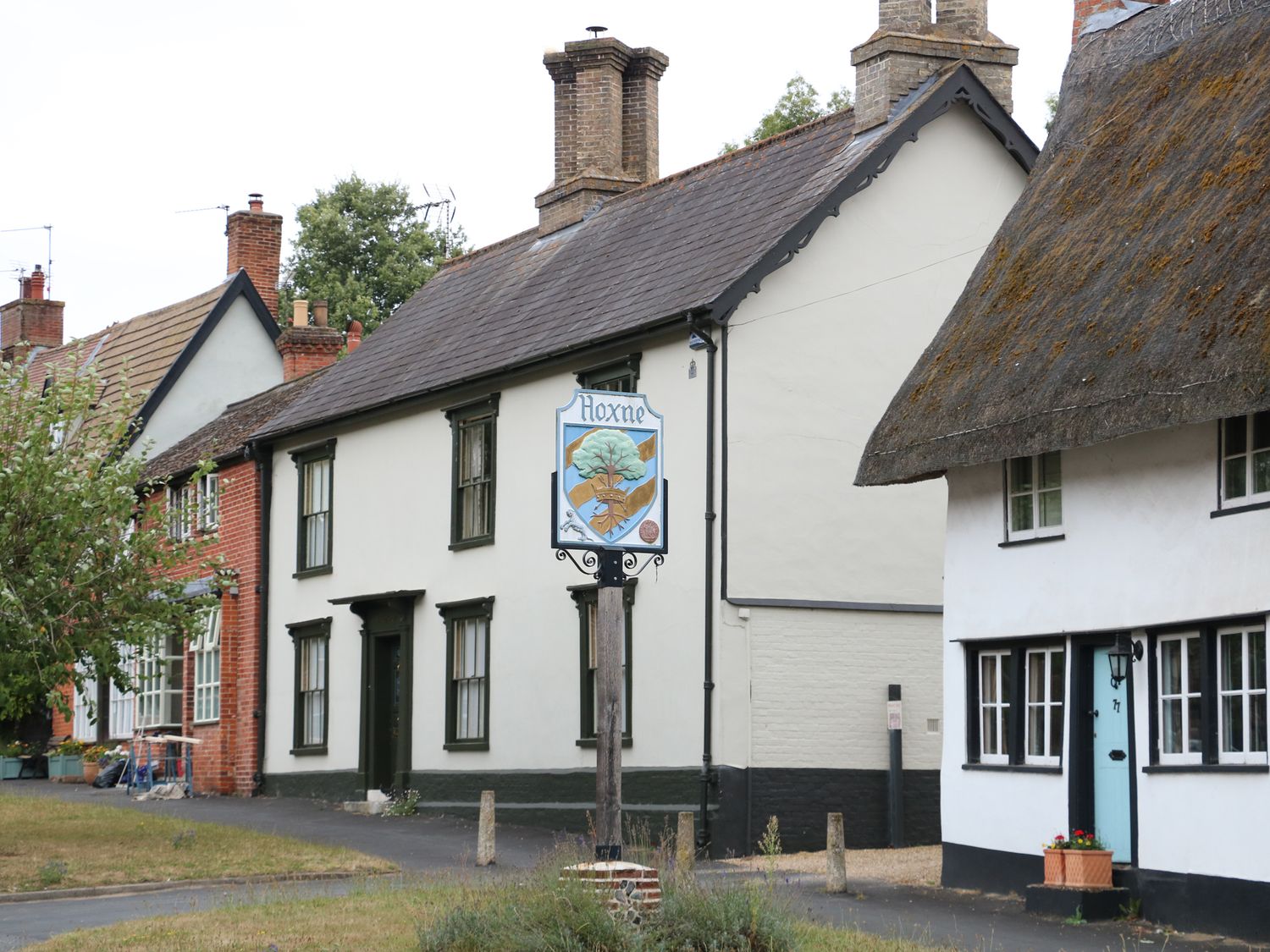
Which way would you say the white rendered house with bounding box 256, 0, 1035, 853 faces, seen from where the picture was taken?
facing the viewer and to the left of the viewer

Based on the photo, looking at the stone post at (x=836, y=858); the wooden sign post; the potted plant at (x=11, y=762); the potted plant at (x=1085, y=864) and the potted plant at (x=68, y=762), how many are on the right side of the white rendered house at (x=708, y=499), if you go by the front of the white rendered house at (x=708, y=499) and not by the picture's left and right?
2

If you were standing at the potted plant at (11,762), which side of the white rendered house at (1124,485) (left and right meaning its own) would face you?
right

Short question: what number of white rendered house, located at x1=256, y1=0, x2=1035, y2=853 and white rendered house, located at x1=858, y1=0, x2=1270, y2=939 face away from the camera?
0

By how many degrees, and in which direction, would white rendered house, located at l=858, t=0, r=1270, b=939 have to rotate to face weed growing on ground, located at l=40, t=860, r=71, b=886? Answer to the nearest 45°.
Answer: approximately 45° to its right

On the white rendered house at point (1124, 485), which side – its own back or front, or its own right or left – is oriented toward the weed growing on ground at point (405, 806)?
right

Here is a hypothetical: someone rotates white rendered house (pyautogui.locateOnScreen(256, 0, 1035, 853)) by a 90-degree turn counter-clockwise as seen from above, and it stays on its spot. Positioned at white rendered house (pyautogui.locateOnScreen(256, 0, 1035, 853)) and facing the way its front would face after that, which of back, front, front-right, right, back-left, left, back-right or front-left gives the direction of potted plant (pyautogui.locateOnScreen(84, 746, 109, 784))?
back

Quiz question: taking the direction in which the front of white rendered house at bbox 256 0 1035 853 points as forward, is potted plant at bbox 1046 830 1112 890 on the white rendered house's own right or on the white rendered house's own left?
on the white rendered house's own left

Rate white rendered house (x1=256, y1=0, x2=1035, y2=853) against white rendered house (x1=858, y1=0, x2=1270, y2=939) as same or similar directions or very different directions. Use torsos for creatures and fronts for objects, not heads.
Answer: same or similar directions

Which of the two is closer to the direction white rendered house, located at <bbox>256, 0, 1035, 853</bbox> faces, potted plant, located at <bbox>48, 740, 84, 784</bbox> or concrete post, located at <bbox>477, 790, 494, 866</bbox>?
the concrete post

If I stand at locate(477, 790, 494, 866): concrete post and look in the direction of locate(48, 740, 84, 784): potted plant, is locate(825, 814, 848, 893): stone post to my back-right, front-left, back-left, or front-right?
back-right

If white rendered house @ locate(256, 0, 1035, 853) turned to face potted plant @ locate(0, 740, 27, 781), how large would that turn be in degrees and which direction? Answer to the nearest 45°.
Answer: approximately 90° to its right

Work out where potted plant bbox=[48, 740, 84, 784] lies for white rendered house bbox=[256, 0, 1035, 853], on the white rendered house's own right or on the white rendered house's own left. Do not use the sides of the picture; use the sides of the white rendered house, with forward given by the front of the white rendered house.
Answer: on the white rendered house's own right

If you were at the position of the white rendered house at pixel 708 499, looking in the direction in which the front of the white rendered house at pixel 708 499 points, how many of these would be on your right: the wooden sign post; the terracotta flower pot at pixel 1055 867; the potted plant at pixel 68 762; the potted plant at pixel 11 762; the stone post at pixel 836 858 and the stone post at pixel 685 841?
2

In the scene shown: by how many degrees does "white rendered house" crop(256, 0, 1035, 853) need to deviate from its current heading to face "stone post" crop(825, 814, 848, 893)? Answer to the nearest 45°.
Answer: approximately 45° to its left
